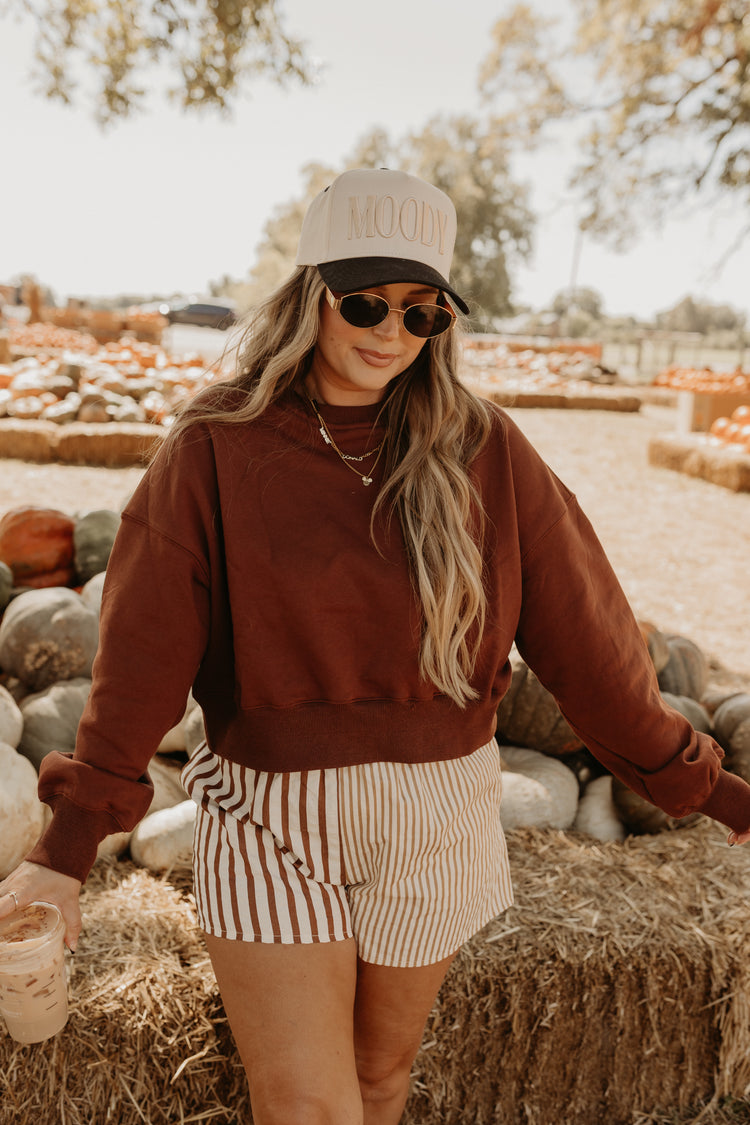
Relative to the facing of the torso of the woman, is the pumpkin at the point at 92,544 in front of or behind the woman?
behind

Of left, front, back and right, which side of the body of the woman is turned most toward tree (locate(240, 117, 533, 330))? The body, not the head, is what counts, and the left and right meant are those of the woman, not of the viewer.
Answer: back

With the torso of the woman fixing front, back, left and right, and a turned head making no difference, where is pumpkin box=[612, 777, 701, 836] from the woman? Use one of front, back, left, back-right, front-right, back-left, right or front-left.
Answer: back-left

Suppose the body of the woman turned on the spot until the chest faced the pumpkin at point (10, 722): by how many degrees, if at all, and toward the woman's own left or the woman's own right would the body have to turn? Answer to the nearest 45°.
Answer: approximately 135° to the woman's own right

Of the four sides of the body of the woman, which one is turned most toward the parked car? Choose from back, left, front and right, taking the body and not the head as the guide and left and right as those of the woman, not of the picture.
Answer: back

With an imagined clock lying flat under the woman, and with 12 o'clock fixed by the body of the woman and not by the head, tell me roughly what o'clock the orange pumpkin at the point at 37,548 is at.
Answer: The orange pumpkin is roughly at 5 o'clock from the woman.

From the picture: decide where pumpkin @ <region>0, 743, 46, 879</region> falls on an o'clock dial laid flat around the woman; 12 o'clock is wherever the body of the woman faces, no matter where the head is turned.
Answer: The pumpkin is roughly at 4 o'clock from the woman.

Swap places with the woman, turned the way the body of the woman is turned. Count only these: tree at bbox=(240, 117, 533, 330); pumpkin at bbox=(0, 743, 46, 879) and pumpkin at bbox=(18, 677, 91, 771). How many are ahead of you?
0

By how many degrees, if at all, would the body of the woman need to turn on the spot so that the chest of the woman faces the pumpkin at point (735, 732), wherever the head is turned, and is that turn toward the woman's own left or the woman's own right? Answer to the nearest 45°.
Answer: approximately 135° to the woman's own left

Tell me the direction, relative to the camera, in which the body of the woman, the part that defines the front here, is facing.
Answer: toward the camera

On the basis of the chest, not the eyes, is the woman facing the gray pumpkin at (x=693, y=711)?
no

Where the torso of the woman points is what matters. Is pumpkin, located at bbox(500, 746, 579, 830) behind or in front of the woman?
behind

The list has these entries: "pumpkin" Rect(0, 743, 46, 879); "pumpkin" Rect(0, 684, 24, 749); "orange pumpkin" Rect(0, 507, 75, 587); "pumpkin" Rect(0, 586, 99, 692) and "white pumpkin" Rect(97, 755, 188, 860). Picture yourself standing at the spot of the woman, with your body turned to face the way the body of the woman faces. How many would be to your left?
0

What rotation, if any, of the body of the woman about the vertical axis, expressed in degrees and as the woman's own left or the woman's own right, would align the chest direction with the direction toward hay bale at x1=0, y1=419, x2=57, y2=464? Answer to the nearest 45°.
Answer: approximately 135° to the woman's own right

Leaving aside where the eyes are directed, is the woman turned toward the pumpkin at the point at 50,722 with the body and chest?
no

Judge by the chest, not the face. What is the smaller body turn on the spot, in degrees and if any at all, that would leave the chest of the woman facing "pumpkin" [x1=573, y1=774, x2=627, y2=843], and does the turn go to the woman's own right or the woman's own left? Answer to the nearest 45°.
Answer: approximately 135° to the woman's own left

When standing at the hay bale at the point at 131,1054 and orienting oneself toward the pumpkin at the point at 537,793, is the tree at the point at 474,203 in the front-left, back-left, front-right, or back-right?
front-left
